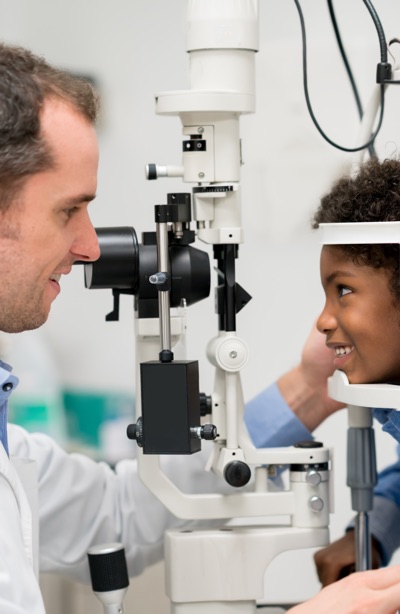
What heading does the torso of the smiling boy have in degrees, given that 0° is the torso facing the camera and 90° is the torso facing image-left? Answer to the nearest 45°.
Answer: approximately 90°

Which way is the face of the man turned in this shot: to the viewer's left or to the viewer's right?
to the viewer's right

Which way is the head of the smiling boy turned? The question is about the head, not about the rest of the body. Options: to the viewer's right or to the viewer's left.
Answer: to the viewer's left
